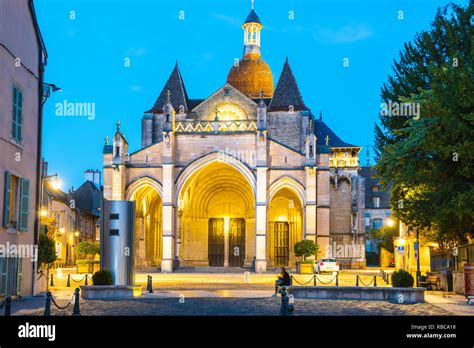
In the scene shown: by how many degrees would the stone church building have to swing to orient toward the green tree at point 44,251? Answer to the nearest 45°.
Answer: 0° — it already faces it

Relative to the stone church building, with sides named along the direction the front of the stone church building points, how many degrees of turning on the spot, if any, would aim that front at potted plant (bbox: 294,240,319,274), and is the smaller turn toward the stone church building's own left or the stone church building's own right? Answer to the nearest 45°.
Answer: approximately 45° to the stone church building's own left

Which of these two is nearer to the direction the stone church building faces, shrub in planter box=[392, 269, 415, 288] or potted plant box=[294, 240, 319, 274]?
the shrub in planter

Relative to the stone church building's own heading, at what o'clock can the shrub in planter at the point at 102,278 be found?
The shrub in planter is roughly at 12 o'clock from the stone church building.

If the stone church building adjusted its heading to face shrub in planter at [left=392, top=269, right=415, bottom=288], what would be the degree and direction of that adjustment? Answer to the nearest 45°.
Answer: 0° — it already faces it

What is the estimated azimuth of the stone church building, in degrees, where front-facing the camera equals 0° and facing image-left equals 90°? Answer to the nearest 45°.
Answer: approximately 0°
